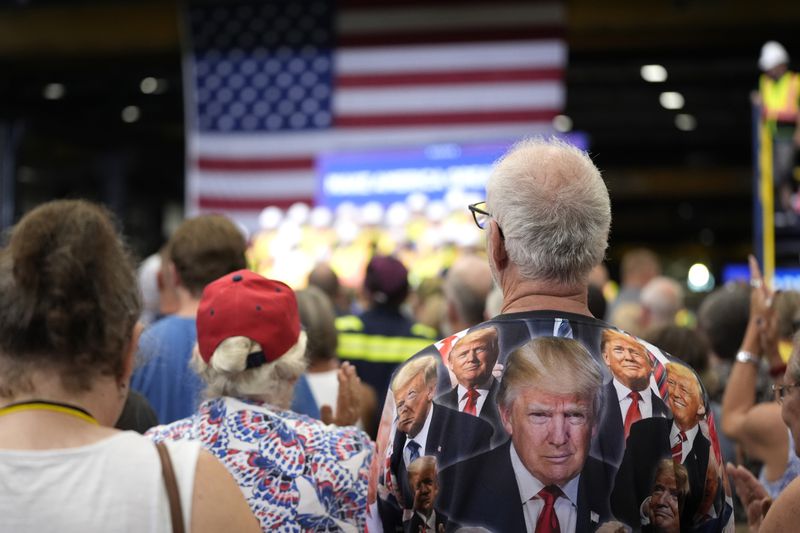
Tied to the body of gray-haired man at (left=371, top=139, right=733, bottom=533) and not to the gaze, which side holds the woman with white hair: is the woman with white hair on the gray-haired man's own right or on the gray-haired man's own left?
on the gray-haired man's own left

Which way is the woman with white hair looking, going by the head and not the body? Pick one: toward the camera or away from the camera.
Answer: away from the camera

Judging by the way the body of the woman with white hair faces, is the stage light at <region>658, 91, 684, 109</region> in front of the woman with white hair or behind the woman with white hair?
in front

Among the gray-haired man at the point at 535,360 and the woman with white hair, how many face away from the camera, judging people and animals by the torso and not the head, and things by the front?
2

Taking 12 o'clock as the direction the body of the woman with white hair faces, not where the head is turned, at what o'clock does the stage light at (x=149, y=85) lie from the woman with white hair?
The stage light is roughly at 12 o'clock from the woman with white hair.

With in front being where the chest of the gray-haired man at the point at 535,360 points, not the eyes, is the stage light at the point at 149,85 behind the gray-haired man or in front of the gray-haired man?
in front

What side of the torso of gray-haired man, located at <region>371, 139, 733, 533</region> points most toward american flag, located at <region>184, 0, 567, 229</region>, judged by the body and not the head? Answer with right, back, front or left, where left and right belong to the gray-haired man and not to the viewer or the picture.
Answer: front

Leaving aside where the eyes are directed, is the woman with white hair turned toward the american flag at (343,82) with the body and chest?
yes

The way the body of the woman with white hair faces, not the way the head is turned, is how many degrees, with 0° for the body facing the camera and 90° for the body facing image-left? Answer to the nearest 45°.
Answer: approximately 180°

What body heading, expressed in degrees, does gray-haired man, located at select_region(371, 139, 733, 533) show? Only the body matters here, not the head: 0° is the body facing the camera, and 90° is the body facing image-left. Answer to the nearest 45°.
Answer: approximately 180°
